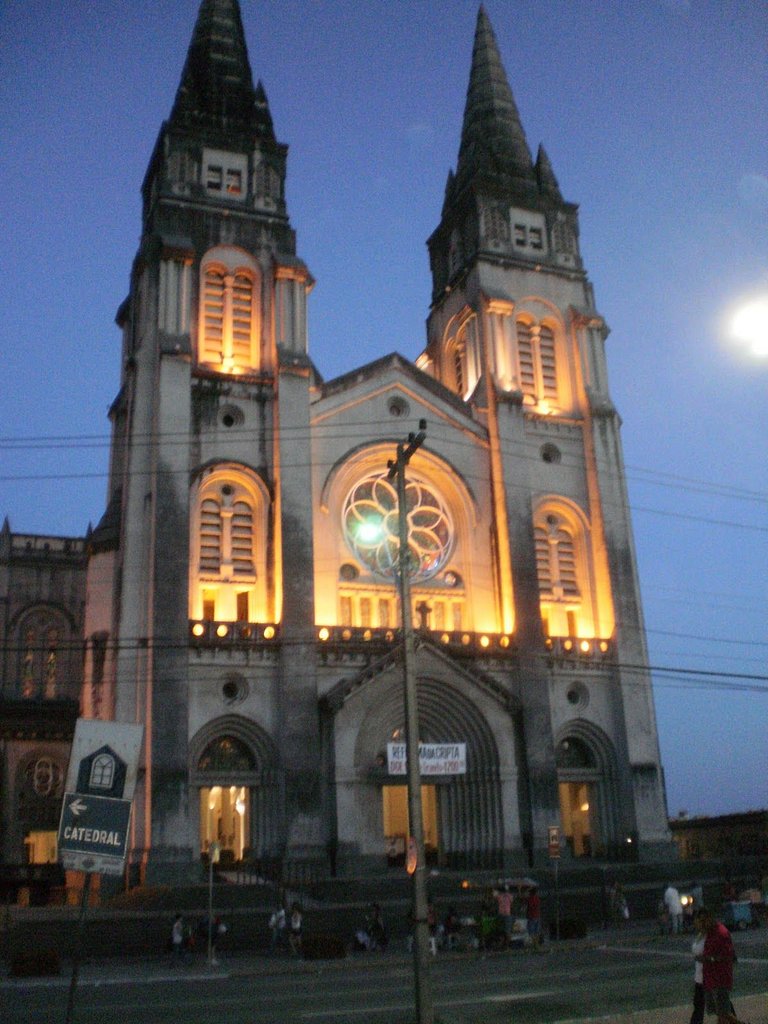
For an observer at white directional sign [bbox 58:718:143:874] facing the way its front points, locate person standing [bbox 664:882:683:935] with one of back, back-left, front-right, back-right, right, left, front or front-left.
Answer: back-left

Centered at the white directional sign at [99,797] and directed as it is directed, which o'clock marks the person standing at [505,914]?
The person standing is roughly at 7 o'clock from the white directional sign.

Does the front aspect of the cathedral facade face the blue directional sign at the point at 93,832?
yes

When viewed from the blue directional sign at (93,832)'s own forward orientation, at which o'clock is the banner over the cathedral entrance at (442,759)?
the banner over the cathedral entrance at (442,759) is roughly at 7 o'clock from the blue directional sign at (93,832).

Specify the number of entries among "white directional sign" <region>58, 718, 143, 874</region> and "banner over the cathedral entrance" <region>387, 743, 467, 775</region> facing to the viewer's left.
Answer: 0

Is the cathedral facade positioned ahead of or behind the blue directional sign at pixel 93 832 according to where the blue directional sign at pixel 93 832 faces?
behind

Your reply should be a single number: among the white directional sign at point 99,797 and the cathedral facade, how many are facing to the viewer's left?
0

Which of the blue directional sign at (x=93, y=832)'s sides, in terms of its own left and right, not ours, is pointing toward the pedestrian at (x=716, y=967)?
left
